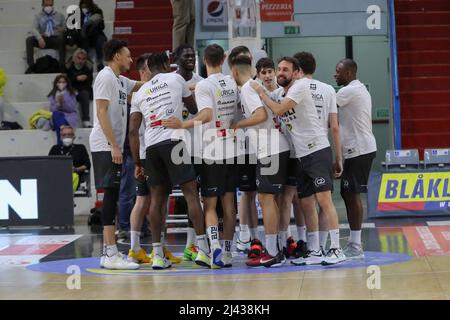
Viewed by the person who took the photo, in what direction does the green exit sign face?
facing the viewer

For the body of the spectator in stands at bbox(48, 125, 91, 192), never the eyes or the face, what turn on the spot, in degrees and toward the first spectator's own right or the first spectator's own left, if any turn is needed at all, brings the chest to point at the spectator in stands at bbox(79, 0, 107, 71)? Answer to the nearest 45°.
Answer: approximately 180°

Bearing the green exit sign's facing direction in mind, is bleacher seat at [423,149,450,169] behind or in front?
in front

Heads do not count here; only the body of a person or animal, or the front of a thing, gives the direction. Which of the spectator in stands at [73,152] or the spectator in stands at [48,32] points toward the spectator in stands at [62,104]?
the spectator in stands at [48,32]

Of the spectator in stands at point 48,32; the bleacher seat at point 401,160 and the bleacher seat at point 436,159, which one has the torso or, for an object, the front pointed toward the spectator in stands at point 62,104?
the spectator in stands at point 48,32

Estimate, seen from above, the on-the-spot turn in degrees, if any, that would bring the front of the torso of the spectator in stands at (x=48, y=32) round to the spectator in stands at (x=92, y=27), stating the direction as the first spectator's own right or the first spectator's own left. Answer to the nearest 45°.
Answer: approximately 45° to the first spectator's own left

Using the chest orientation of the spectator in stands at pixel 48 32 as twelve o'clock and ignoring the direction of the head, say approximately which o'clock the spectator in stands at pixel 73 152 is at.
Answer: the spectator in stands at pixel 73 152 is roughly at 12 o'clock from the spectator in stands at pixel 48 32.

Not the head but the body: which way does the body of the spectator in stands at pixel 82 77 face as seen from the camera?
toward the camera

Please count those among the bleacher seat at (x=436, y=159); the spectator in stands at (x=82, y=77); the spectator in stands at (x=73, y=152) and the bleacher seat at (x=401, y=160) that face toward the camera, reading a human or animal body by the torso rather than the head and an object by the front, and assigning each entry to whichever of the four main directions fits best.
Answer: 4

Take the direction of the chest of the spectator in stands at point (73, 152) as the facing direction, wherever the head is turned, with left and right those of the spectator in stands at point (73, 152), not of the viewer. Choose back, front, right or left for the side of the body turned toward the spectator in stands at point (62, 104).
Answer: back

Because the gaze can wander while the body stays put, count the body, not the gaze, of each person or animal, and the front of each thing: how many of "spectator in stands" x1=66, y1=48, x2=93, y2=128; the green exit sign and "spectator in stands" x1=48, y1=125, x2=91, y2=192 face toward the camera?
3

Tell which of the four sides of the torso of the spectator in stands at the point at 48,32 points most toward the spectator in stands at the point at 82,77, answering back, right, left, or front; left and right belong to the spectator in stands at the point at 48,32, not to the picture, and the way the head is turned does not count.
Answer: front

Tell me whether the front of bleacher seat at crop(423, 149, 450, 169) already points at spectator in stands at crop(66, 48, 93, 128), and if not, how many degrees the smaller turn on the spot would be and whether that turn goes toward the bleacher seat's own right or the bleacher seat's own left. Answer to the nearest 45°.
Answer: approximately 90° to the bleacher seat's own right

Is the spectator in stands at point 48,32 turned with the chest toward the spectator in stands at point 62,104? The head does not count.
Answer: yes

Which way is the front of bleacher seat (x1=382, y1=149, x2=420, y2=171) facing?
toward the camera
